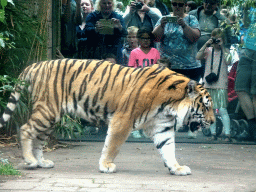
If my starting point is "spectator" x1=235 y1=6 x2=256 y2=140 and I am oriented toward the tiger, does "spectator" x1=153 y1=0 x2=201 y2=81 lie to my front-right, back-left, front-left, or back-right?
front-right

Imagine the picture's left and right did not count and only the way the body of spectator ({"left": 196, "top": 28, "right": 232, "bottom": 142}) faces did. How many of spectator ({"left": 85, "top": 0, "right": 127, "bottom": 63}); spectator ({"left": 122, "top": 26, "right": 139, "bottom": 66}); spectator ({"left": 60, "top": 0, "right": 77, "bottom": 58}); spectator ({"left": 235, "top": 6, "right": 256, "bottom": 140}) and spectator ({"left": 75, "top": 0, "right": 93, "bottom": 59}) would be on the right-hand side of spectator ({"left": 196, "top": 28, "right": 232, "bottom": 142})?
4

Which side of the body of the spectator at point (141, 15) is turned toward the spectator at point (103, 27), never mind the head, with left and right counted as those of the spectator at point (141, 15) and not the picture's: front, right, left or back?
right

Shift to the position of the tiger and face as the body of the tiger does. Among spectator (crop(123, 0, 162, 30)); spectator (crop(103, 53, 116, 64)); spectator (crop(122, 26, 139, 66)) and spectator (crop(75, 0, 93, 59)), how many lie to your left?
4

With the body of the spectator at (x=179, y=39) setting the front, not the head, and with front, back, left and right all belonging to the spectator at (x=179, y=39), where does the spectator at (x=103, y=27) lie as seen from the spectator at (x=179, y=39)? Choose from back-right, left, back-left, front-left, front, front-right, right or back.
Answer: right

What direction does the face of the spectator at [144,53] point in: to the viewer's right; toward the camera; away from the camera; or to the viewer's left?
toward the camera

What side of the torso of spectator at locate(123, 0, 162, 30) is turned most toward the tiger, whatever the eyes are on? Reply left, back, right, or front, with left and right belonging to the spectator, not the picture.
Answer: front

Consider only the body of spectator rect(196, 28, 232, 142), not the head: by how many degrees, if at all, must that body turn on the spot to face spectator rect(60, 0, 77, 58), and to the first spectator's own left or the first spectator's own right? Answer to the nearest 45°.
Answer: approximately 90° to the first spectator's own right

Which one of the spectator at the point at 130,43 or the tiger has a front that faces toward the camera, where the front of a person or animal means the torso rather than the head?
the spectator

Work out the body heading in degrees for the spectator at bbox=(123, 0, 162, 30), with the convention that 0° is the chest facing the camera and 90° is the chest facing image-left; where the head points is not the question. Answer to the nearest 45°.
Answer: approximately 0°

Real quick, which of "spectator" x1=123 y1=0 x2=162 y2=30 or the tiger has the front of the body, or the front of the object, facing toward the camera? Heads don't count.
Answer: the spectator

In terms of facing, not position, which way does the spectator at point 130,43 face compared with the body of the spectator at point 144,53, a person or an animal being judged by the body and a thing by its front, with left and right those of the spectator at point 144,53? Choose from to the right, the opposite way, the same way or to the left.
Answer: the same way

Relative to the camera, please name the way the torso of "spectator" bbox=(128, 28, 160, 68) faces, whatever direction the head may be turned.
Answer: toward the camera

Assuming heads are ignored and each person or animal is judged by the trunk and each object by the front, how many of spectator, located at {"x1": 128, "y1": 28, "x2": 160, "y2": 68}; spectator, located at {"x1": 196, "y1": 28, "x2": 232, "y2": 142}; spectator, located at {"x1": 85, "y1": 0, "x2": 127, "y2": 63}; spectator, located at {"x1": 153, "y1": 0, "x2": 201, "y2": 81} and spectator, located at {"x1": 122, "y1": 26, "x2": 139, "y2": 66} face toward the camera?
5

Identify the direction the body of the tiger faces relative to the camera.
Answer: to the viewer's right

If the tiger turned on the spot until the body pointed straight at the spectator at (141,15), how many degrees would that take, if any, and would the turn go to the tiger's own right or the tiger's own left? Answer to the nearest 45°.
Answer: approximately 90° to the tiger's own left
